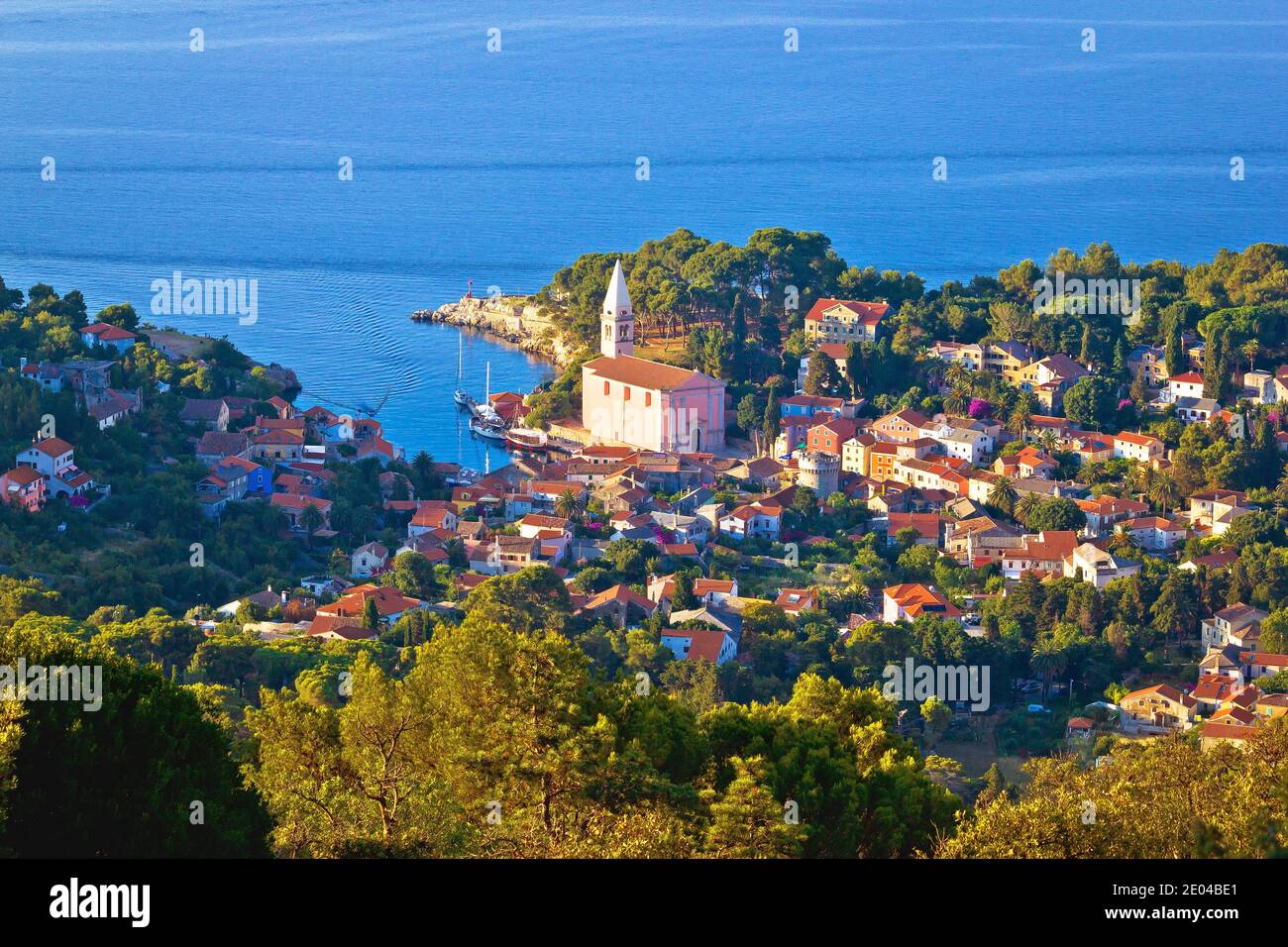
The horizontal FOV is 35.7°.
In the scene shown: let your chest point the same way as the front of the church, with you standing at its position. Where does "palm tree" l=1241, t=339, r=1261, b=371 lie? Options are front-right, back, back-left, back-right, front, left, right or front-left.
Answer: front-left

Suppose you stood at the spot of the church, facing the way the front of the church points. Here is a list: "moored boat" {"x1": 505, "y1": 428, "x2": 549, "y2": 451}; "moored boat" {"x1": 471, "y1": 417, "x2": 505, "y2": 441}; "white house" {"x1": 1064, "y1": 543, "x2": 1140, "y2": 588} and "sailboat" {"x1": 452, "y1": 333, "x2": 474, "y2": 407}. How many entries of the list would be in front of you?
1

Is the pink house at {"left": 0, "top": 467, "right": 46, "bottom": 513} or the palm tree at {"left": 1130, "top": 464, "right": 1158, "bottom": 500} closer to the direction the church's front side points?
the palm tree

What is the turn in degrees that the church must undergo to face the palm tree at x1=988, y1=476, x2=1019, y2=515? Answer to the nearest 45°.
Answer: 0° — it already faces it

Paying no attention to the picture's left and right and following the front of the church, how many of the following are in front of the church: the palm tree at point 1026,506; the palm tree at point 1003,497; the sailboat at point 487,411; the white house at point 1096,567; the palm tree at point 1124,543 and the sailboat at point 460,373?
4

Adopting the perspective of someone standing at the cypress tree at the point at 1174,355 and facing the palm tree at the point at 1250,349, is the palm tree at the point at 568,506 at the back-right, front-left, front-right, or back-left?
back-right

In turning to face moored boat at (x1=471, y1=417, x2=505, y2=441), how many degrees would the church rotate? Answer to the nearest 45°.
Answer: approximately 180°

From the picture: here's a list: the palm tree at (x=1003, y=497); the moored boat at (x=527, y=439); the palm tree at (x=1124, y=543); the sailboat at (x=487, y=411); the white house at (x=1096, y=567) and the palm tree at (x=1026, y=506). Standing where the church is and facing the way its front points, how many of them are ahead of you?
4

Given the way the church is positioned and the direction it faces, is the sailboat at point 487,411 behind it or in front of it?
behind

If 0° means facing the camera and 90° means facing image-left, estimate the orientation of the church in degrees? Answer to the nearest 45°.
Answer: approximately 315°

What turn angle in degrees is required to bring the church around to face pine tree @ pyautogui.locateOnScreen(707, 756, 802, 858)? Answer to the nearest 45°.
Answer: approximately 45° to its right

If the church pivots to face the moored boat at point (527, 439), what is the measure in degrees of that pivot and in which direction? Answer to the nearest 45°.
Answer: approximately 135° to its right

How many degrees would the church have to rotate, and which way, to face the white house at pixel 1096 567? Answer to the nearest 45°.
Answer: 0° — it already faces it

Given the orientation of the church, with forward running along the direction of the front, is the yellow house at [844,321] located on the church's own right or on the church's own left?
on the church's own left

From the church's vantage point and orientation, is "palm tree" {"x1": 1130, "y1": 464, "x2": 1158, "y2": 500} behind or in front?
in front

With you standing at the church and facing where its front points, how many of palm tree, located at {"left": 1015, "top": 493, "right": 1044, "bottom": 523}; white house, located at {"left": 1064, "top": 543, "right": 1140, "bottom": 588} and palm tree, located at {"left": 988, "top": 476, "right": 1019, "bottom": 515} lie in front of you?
3

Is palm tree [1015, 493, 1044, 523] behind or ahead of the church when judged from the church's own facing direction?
ahead
